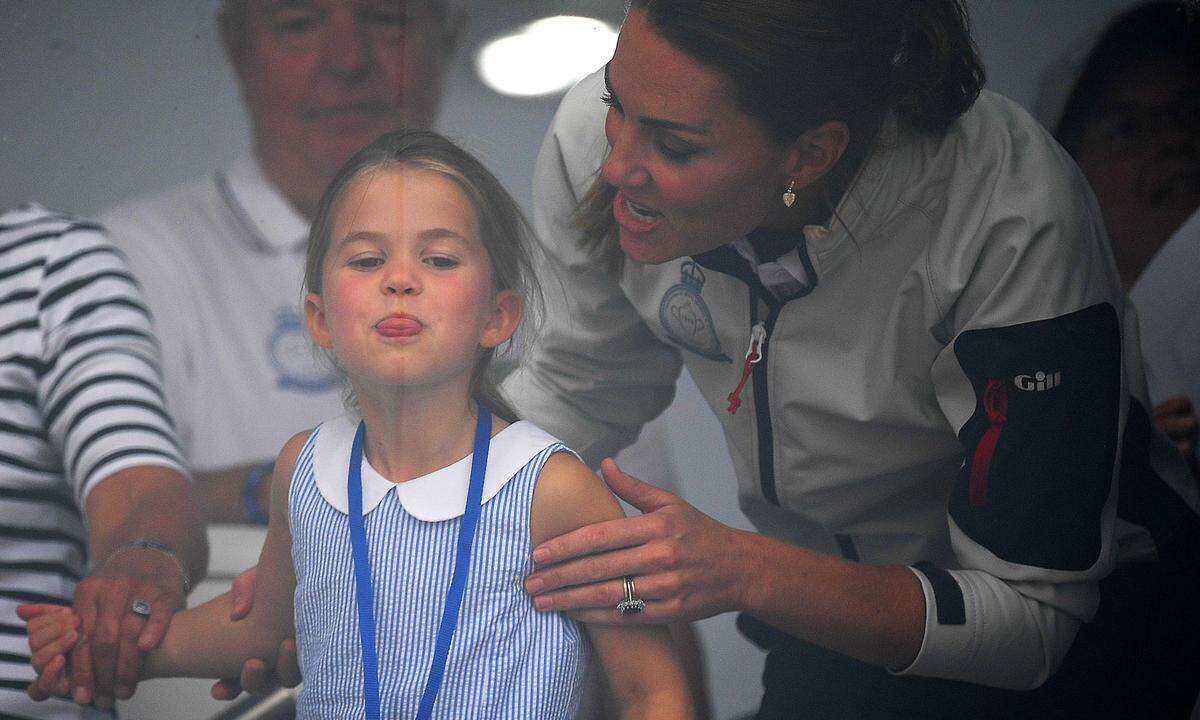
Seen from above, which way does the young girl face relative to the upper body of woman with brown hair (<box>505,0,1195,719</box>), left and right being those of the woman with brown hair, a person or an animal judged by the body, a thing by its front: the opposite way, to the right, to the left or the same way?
to the left

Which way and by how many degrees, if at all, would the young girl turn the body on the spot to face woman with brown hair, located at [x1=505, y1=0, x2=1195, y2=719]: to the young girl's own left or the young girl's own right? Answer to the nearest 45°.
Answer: approximately 90° to the young girl's own left

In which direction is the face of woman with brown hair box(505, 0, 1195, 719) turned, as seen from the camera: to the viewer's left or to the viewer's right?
to the viewer's left

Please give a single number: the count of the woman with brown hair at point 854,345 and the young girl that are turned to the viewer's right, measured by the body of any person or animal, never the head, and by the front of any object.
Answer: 0

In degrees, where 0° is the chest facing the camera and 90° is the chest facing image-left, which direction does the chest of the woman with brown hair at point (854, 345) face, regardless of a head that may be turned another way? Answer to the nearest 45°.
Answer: approximately 45°

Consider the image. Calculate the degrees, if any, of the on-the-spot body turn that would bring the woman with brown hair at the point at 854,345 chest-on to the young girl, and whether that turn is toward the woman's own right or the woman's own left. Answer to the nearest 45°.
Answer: approximately 45° to the woman's own right

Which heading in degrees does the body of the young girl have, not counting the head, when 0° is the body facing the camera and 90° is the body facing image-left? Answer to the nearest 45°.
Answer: approximately 0°
